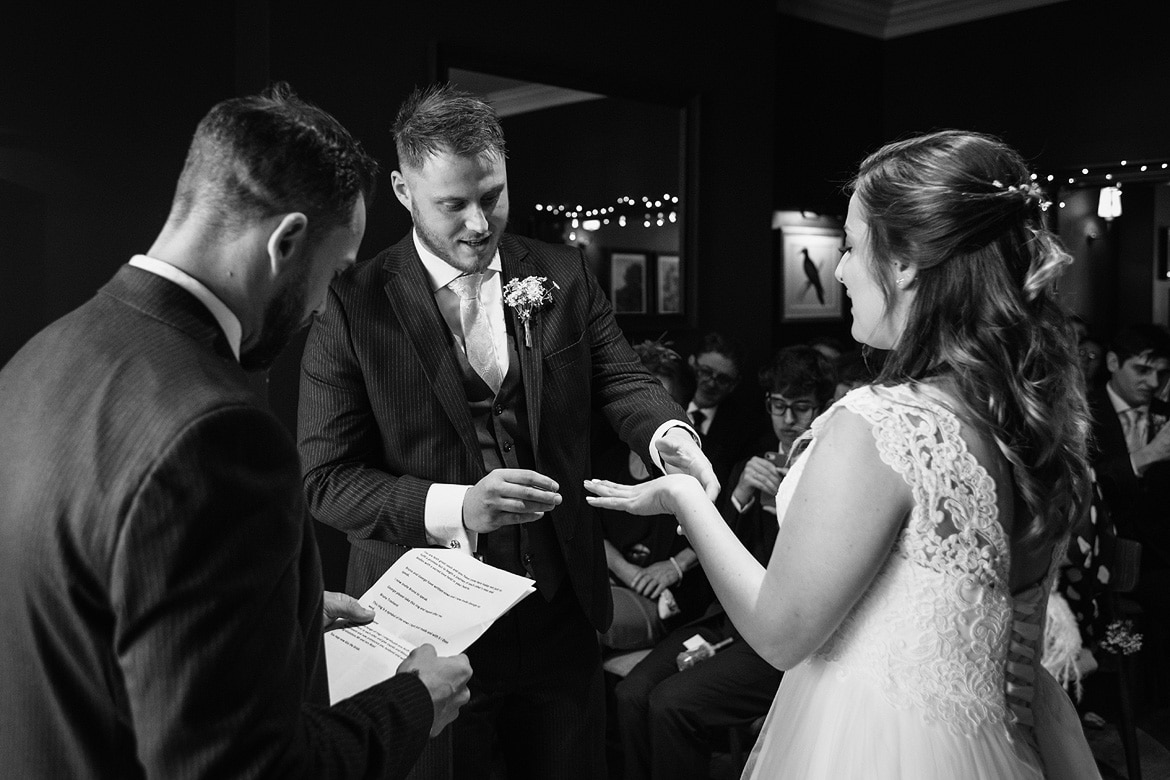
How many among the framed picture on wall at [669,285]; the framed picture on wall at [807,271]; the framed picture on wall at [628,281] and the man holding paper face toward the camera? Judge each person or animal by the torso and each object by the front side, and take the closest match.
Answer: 3

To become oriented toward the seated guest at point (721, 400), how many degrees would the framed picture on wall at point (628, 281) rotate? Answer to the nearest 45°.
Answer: approximately 45° to its left

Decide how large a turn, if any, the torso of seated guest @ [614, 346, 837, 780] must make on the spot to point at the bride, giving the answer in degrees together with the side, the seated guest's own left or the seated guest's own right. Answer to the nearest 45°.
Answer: approximately 45° to the seated guest's own left

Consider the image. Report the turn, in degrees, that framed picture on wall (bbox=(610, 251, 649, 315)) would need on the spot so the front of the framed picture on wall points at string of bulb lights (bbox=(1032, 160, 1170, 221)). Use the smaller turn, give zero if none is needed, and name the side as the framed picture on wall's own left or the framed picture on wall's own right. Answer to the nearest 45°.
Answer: approximately 135° to the framed picture on wall's own left

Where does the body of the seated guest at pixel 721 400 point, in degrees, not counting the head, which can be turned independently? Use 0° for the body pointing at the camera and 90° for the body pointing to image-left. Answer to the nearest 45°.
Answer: approximately 45°

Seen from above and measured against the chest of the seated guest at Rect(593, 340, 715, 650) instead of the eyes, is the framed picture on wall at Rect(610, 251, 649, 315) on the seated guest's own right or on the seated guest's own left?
on the seated guest's own right

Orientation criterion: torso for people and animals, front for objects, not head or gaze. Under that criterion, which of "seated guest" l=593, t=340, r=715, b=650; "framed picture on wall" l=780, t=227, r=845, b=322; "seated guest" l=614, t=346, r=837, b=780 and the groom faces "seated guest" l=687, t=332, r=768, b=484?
the framed picture on wall

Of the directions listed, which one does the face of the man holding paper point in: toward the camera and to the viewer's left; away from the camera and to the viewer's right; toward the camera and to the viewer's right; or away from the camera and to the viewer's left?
away from the camera and to the viewer's right

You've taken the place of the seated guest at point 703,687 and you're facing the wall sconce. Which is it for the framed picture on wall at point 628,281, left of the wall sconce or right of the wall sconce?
left

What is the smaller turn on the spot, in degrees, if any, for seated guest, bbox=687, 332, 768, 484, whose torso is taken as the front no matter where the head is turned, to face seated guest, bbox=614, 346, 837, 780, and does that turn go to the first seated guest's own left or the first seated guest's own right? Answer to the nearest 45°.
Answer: approximately 45° to the first seated guest's own left

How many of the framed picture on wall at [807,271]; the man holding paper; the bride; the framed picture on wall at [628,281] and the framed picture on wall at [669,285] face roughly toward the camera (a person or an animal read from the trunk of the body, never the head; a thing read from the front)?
3

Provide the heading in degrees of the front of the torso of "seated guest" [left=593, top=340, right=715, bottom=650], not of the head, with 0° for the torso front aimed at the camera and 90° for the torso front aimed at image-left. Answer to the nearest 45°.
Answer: approximately 45°

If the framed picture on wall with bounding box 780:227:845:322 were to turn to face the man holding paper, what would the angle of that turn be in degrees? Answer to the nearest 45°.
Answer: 0° — it already faces them
